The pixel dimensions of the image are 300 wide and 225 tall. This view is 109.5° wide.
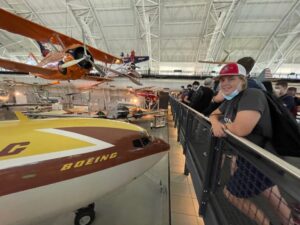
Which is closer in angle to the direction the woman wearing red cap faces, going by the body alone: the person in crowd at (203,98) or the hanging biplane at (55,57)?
the hanging biplane

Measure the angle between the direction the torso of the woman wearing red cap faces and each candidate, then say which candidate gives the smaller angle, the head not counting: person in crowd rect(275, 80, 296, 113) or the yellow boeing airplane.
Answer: the yellow boeing airplane

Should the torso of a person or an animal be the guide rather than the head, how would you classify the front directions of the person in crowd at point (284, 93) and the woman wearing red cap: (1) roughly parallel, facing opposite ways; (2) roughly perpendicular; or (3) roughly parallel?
roughly parallel

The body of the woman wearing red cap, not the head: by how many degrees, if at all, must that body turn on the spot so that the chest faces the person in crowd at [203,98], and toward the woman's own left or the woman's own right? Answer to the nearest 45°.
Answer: approximately 90° to the woman's own right

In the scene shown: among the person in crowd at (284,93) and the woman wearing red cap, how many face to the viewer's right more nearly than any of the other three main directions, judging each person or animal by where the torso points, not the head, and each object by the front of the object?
0

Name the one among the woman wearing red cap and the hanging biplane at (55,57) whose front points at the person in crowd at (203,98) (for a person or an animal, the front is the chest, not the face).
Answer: the hanging biplane

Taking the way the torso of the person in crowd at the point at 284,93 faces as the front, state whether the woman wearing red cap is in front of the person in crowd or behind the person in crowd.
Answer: in front

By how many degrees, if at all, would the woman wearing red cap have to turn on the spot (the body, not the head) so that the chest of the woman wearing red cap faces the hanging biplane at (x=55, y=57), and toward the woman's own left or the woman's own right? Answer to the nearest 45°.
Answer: approximately 45° to the woman's own right

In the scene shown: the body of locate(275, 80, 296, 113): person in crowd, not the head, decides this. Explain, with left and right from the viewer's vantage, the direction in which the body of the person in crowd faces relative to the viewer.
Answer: facing the viewer and to the left of the viewer

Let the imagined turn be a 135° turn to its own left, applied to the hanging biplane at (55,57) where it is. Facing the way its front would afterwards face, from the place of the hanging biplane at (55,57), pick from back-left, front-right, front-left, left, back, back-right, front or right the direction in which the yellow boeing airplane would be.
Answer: back

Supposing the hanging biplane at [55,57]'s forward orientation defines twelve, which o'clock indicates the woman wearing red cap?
The woman wearing red cap is roughly at 1 o'clock from the hanging biplane.

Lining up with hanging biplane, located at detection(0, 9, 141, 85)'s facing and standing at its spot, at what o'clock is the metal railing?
The metal railing is roughly at 1 o'clock from the hanging biplane.

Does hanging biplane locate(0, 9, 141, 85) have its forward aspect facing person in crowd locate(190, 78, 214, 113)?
yes
